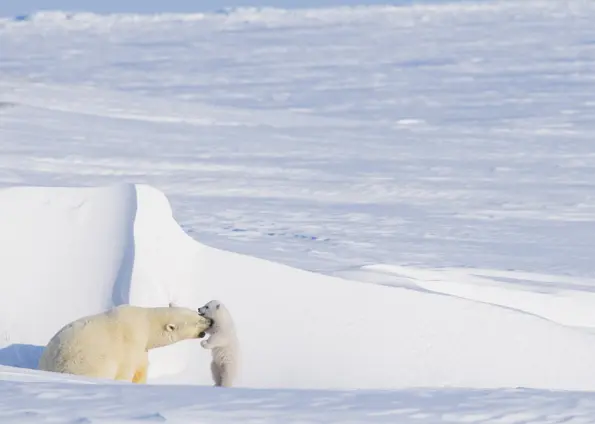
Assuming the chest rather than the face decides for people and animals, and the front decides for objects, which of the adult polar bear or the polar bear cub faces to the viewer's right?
the adult polar bear

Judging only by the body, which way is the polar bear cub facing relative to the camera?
to the viewer's left

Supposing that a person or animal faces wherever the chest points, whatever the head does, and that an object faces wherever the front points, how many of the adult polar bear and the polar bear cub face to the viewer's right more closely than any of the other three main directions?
1

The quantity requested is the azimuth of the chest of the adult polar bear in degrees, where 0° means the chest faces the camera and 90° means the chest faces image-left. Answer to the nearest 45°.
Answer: approximately 270°

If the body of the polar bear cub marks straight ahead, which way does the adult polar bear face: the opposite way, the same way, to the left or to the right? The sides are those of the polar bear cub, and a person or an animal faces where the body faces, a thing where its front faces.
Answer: the opposite way
